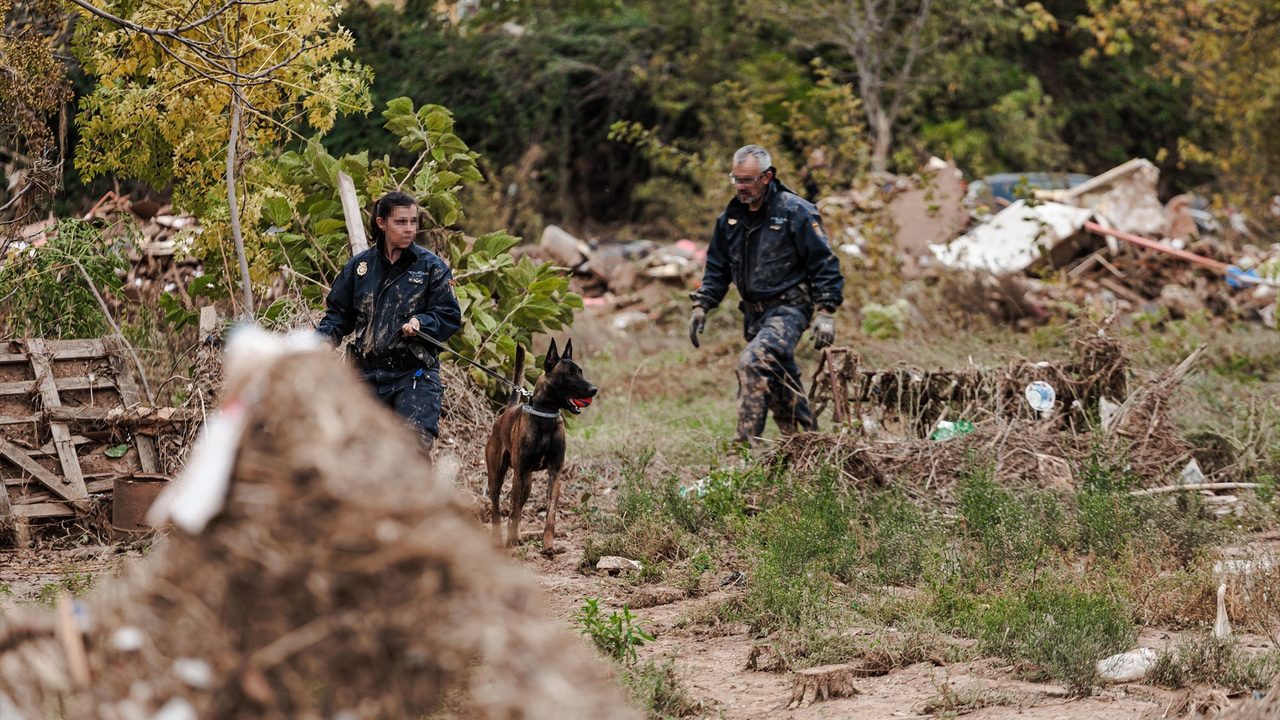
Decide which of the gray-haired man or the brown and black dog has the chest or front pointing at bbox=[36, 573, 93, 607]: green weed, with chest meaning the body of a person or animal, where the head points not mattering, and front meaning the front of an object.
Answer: the gray-haired man

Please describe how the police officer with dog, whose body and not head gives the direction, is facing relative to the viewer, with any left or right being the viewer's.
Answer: facing the viewer

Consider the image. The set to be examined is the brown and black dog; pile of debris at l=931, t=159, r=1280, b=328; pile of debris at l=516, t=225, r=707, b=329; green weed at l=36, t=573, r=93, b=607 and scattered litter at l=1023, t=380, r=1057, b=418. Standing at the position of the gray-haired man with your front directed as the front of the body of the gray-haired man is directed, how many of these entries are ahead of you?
2

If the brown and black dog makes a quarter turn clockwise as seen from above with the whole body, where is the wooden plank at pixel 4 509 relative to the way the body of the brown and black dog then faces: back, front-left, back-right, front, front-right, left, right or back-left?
front-right

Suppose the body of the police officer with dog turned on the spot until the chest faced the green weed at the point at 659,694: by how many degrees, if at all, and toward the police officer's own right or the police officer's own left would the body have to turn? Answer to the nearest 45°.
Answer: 0° — they already face it

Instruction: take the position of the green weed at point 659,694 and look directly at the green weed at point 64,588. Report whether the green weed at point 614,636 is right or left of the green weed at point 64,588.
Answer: right

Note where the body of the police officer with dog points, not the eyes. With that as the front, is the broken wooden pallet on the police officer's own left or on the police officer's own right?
on the police officer's own right

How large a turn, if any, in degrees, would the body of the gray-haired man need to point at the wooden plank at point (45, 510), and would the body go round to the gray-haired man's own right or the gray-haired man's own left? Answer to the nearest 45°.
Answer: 0° — they already face it

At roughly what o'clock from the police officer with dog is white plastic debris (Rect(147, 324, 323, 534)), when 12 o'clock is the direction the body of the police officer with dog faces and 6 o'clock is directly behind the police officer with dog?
The white plastic debris is roughly at 12 o'clock from the police officer with dog.

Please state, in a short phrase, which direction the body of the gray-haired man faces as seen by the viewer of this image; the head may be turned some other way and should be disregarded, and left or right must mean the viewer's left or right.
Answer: facing the viewer and to the left of the viewer

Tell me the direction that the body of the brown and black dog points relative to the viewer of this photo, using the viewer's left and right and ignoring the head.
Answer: facing the viewer and to the right of the viewer

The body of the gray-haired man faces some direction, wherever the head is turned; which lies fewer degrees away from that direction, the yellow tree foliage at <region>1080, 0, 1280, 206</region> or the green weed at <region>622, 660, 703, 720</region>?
the green weed

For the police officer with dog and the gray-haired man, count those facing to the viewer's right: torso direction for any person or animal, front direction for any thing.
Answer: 0

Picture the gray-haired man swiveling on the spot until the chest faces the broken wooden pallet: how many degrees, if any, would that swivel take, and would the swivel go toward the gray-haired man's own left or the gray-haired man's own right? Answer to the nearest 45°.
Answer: approximately 45° to the gray-haired man's own right

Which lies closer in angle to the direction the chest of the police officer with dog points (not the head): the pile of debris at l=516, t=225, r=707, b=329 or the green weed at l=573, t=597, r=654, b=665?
the green weed

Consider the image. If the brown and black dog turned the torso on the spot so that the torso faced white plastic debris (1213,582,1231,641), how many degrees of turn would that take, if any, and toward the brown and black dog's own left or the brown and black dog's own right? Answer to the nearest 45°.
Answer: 0° — it already faces it

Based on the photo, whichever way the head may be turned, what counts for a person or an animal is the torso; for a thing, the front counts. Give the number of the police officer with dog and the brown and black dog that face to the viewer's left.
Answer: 0

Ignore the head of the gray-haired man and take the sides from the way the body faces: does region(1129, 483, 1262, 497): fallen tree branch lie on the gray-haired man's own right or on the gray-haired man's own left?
on the gray-haired man's own left
